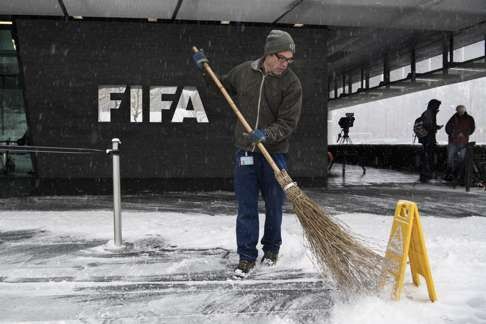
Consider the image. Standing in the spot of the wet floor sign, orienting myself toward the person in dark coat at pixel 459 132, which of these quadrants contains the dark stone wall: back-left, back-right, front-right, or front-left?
front-left

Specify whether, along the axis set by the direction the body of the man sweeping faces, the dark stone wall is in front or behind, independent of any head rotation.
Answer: behind

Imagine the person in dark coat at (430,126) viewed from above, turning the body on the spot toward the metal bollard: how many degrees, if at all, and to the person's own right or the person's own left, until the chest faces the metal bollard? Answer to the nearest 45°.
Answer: approximately 90° to the person's own right

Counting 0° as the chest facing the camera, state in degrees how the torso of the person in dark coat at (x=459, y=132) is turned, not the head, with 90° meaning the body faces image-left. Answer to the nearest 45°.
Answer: approximately 0°

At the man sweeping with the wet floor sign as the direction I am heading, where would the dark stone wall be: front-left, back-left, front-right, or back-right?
back-left

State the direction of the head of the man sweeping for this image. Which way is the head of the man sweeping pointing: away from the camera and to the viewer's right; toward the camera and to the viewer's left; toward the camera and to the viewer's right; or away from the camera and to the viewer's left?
toward the camera and to the viewer's right

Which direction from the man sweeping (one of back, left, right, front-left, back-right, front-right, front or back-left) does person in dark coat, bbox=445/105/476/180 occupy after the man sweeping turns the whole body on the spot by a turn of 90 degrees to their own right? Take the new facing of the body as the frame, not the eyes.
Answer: back-right

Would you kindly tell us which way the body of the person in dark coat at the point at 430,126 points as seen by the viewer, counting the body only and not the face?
to the viewer's right

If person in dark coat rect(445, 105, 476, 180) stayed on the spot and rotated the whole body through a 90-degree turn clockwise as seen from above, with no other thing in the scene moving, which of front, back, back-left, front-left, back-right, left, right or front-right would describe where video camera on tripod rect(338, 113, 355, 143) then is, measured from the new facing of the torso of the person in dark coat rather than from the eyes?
front-right

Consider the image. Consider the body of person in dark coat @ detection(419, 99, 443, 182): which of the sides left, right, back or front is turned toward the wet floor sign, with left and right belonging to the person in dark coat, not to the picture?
right

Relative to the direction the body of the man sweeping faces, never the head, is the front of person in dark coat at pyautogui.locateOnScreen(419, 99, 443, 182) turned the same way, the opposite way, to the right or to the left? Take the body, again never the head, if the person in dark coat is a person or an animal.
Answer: to the left

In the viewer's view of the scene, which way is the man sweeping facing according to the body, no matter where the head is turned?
toward the camera

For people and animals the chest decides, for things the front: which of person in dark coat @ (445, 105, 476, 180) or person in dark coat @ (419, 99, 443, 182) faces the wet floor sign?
person in dark coat @ (445, 105, 476, 180)

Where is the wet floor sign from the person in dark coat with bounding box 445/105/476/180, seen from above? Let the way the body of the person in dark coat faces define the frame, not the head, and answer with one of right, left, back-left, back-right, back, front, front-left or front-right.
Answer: front
